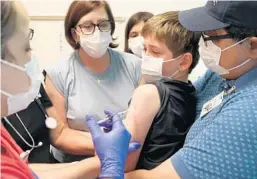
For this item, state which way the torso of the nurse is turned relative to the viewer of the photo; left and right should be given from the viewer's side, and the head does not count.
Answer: facing to the right of the viewer

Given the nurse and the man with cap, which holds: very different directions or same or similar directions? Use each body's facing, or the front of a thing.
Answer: very different directions

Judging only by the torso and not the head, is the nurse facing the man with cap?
yes

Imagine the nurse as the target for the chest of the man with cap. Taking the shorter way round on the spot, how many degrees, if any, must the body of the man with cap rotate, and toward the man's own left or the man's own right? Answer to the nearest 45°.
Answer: approximately 45° to the man's own left

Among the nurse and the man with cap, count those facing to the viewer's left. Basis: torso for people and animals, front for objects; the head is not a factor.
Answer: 1

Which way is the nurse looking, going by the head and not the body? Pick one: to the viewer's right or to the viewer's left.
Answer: to the viewer's right

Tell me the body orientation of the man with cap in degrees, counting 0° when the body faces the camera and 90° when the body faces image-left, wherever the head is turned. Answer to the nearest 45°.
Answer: approximately 90°

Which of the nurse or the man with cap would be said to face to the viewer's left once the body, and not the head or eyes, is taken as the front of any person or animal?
the man with cap
